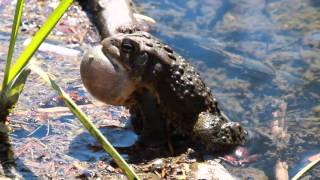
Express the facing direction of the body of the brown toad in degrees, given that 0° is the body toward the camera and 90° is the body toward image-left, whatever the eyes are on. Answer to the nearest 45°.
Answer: approximately 90°

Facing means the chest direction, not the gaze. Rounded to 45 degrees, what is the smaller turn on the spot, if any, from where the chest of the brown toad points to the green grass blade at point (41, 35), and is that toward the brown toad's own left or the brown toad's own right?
approximately 45° to the brown toad's own left
